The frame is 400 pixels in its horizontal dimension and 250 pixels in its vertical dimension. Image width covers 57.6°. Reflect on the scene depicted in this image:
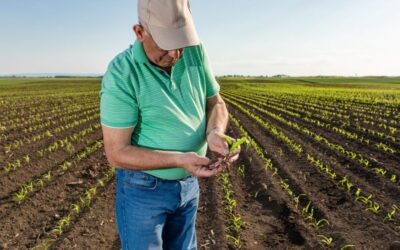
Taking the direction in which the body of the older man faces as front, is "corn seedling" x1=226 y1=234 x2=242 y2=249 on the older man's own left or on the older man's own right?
on the older man's own left

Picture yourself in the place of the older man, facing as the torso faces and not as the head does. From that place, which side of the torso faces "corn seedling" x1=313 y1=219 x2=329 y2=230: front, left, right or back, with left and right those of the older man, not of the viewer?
left

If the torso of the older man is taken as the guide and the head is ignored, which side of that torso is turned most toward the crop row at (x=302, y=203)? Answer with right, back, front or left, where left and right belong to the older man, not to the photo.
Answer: left

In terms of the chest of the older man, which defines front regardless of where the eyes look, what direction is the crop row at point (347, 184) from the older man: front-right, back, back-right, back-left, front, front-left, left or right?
left

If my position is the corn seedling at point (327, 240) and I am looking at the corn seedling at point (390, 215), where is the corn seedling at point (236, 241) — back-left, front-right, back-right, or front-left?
back-left

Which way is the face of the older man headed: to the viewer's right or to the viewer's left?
to the viewer's right

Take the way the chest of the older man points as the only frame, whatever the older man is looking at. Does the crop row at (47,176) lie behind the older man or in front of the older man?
behind

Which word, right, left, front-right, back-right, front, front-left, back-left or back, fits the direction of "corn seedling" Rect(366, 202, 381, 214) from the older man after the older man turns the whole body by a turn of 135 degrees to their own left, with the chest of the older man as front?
front-right

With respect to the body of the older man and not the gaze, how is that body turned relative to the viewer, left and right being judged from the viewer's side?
facing the viewer and to the right of the viewer

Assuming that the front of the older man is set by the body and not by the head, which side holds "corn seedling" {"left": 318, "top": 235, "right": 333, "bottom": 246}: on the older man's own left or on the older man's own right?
on the older man's own left

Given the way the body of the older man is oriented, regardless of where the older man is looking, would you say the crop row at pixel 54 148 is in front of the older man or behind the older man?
behind
